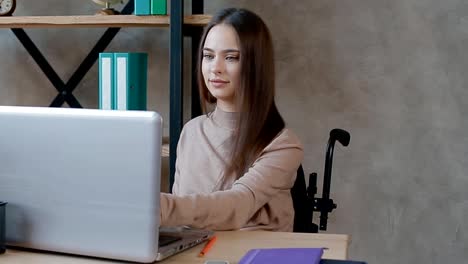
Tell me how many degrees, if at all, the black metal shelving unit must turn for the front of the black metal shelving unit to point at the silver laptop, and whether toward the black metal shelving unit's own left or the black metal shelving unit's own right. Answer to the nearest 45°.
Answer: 0° — it already faces it

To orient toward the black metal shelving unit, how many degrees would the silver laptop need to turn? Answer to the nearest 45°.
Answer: approximately 45° to its left

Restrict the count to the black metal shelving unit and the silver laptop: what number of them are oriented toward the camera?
1

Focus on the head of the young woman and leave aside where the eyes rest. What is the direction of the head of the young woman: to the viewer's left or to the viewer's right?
to the viewer's left

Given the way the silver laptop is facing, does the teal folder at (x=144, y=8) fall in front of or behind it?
in front

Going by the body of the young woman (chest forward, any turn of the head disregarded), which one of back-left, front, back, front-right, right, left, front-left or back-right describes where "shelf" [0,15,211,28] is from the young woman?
right

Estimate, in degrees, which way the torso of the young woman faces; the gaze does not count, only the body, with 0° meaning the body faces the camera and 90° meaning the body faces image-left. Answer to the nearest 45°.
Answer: approximately 45°

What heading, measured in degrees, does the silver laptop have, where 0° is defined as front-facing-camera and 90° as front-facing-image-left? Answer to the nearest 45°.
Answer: approximately 225°

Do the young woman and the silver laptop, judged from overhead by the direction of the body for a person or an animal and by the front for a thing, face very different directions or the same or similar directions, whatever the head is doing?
very different directions

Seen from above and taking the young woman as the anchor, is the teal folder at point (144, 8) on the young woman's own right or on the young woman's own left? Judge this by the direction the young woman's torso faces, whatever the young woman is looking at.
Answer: on the young woman's own right

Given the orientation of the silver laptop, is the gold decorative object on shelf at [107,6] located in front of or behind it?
in front
